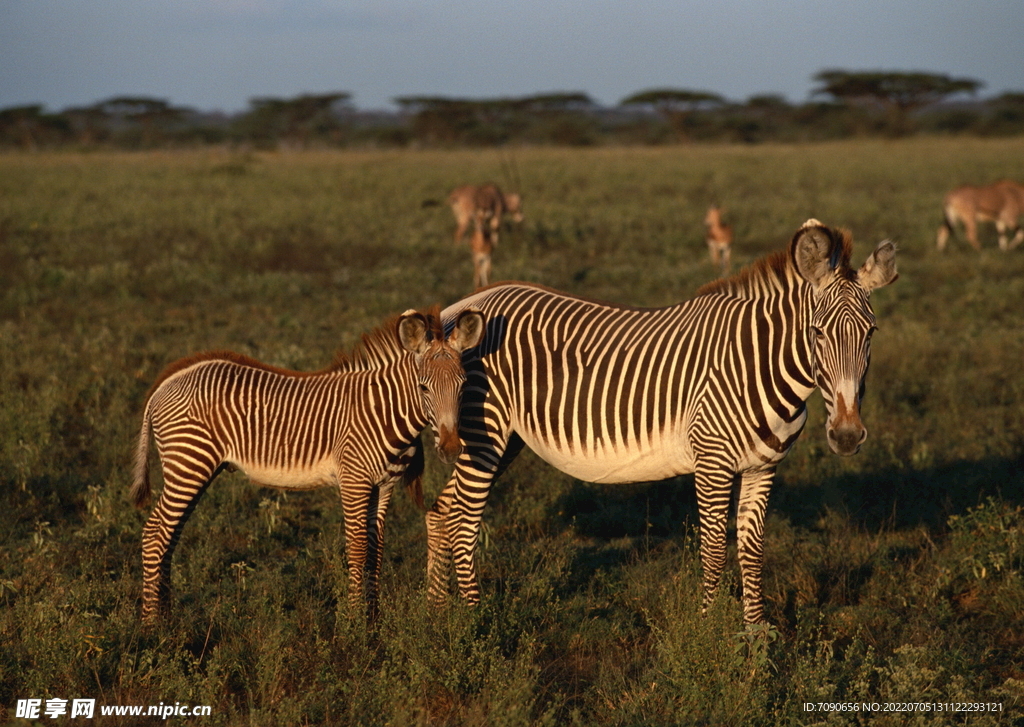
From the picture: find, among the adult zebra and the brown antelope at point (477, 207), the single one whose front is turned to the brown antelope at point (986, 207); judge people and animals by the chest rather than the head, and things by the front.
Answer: the brown antelope at point (477, 207)

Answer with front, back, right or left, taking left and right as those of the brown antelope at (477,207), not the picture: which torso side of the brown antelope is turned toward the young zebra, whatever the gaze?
right

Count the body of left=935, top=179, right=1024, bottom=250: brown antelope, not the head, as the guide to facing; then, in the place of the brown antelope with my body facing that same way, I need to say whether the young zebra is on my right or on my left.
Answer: on my right

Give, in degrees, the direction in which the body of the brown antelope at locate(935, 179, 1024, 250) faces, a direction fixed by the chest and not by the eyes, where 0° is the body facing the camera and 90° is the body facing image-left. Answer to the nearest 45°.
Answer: approximately 270°

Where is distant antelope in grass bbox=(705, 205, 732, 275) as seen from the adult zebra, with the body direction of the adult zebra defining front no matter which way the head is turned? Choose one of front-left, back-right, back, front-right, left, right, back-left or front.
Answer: back-left

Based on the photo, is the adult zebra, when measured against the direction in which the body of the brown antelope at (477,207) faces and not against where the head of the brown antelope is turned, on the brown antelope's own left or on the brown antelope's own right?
on the brown antelope's own right

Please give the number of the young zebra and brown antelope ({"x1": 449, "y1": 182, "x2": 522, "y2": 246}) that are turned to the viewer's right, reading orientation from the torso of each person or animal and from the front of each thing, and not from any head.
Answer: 2

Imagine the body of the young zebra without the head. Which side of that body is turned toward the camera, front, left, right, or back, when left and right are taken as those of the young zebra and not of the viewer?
right

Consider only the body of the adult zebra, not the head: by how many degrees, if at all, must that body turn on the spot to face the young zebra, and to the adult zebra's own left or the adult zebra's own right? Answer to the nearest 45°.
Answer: approximately 135° to the adult zebra's own right
